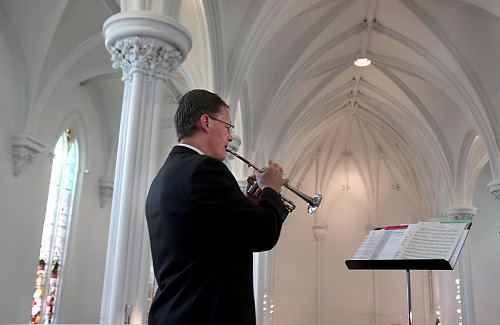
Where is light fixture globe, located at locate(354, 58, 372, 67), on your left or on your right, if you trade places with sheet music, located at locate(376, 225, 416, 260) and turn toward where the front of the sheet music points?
on your right

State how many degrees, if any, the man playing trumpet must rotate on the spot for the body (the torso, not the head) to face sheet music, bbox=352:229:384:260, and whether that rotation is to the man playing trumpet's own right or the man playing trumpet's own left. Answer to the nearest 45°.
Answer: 0° — they already face it

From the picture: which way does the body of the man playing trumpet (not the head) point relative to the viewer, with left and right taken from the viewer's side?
facing away from the viewer and to the right of the viewer

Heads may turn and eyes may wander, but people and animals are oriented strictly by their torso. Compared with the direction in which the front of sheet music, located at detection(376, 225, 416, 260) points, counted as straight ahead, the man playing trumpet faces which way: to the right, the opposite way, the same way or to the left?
the opposite way

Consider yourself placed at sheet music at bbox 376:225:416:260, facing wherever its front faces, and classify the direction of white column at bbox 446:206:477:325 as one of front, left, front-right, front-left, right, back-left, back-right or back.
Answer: back-right

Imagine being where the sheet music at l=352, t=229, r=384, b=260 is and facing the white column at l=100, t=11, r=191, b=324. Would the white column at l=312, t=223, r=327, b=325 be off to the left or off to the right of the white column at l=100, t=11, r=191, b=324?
right

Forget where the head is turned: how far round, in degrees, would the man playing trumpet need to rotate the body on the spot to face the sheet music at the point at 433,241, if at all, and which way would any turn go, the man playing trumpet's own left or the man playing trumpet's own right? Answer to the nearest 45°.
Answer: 0° — they already face it

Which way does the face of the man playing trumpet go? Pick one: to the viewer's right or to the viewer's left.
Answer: to the viewer's right
